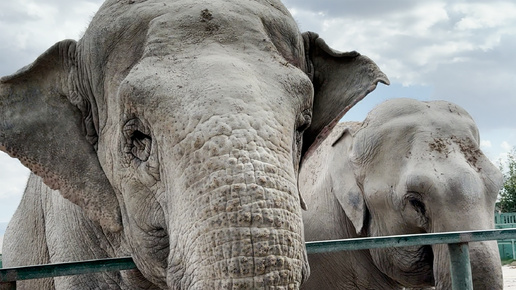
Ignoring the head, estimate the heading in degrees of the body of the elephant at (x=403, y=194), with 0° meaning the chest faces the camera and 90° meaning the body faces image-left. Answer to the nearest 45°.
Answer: approximately 315°

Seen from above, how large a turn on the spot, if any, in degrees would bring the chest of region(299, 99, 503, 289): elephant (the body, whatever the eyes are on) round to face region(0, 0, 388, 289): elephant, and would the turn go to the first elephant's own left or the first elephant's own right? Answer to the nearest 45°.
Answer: approximately 45° to the first elephant's own right
